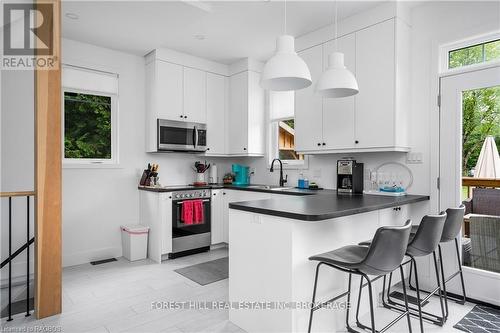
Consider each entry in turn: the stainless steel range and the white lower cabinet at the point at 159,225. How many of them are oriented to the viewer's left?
0

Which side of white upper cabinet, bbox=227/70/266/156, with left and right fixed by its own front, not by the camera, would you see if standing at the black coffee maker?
left

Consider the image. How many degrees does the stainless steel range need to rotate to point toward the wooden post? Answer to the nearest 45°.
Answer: approximately 90° to its right

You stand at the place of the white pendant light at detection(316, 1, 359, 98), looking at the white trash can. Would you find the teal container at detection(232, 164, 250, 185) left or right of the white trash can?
right

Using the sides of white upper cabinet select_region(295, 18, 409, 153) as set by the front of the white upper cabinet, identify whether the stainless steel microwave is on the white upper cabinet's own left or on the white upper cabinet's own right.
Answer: on the white upper cabinet's own right

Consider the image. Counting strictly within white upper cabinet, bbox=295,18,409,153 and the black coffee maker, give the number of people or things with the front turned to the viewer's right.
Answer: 0

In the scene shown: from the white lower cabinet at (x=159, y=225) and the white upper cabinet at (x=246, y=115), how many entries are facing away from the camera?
0

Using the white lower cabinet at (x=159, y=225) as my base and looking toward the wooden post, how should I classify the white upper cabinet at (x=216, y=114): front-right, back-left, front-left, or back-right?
back-left

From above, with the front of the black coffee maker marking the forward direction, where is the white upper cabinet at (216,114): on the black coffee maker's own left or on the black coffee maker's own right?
on the black coffee maker's own right

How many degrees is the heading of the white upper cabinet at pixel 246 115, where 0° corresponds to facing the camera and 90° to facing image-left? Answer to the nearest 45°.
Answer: approximately 45°

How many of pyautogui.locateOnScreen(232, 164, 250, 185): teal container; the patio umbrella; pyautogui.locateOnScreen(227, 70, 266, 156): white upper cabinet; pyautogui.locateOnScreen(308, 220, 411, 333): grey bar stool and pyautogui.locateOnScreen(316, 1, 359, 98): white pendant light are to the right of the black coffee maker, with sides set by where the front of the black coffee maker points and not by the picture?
2

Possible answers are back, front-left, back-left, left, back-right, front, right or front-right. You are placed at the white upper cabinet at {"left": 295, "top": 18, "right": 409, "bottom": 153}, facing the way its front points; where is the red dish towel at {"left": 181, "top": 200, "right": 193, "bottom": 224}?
front-right

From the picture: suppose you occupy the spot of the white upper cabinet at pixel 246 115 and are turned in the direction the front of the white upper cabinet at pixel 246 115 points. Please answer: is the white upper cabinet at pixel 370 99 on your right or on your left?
on your left

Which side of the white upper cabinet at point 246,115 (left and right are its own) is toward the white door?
left

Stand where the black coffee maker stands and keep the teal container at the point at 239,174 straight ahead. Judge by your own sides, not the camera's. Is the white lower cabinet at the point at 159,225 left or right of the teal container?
left

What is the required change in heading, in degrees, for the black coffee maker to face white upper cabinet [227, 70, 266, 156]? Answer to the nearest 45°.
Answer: approximately 90° to its right
